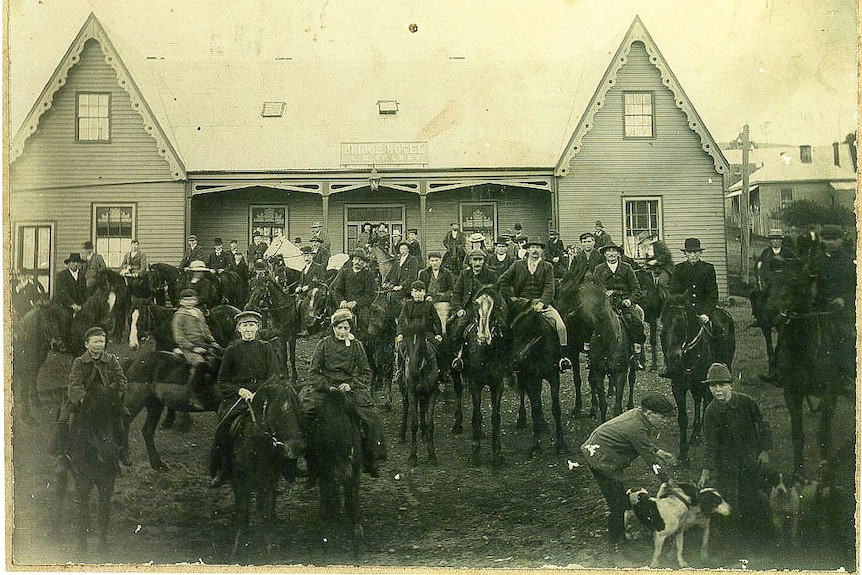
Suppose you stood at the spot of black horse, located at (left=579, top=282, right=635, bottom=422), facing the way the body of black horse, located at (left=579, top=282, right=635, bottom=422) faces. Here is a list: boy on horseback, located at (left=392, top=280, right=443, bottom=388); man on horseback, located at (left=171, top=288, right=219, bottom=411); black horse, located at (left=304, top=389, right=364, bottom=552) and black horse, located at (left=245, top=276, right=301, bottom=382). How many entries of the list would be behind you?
0

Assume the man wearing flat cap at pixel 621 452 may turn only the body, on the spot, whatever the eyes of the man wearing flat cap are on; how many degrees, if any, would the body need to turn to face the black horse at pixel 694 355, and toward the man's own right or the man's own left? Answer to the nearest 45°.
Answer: approximately 45° to the man's own left

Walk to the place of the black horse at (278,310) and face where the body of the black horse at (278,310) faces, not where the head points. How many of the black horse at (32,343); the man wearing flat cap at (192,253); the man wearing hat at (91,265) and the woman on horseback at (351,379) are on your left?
1

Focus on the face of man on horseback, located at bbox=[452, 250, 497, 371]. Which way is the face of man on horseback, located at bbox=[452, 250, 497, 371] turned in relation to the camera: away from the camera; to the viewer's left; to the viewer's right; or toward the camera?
toward the camera

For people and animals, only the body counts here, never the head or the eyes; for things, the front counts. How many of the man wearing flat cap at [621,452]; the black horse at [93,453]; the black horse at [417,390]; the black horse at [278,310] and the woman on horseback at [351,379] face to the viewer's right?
1

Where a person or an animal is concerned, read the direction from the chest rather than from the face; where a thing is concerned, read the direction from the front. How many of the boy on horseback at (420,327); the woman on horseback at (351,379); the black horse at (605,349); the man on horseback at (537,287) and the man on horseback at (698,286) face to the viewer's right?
0

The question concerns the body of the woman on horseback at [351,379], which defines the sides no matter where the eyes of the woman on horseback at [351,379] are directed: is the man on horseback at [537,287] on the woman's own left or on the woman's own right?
on the woman's own left

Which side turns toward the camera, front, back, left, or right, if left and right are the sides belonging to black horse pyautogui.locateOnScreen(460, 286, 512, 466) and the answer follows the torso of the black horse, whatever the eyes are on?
front

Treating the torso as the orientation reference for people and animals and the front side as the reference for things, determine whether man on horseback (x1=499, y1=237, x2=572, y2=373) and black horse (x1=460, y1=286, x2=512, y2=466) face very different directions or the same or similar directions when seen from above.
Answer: same or similar directions

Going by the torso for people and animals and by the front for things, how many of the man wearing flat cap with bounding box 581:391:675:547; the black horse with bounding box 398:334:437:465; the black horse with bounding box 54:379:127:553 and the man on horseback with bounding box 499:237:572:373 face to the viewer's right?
1

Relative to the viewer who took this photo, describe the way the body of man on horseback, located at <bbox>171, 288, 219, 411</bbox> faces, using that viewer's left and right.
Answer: facing the viewer and to the right of the viewer

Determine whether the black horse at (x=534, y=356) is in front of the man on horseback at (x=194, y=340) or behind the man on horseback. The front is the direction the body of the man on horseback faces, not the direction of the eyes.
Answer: in front

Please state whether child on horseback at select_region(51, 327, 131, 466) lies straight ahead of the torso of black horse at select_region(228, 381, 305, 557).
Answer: no

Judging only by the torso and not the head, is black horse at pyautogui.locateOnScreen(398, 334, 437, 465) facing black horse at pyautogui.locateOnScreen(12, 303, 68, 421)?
no

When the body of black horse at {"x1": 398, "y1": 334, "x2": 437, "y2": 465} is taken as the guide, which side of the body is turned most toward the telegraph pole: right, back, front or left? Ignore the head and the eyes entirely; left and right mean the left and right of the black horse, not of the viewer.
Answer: back

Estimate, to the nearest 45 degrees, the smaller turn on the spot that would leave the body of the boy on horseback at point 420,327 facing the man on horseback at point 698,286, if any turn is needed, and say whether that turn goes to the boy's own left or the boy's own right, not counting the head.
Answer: approximately 90° to the boy's own left

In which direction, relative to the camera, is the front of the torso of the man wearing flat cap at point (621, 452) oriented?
to the viewer's right

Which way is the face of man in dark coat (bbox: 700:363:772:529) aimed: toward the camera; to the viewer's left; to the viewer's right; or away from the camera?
toward the camera

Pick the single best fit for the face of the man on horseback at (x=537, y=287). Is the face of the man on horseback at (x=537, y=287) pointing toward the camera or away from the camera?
toward the camera

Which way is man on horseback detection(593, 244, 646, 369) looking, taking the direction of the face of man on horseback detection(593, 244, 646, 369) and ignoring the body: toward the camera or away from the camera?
toward the camera

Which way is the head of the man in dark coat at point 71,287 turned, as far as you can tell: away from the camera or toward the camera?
toward the camera
